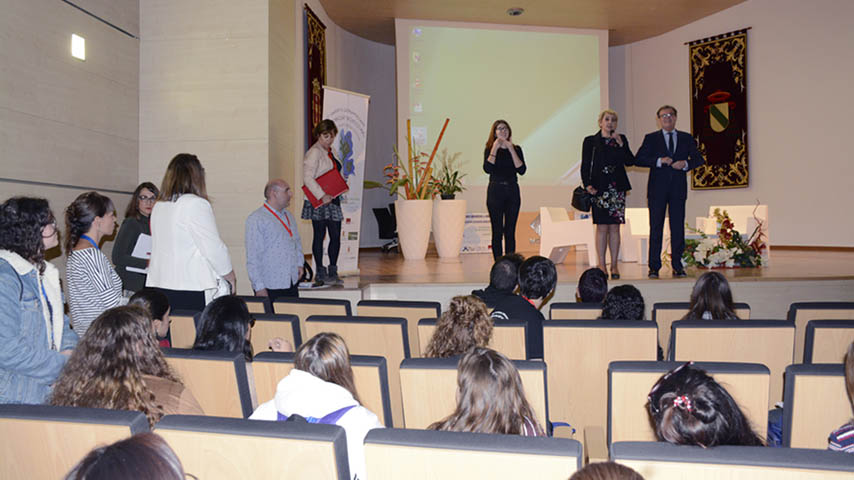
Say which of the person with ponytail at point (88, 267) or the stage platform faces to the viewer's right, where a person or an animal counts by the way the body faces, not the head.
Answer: the person with ponytail

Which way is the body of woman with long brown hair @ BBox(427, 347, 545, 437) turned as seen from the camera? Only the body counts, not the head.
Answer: away from the camera

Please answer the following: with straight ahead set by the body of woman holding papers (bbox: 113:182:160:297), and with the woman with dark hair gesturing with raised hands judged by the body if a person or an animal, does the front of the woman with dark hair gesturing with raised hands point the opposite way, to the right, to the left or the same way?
to the right

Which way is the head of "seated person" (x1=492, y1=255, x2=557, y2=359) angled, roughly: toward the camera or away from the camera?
away from the camera

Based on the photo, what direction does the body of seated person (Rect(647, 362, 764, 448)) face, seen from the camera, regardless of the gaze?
away from the camera

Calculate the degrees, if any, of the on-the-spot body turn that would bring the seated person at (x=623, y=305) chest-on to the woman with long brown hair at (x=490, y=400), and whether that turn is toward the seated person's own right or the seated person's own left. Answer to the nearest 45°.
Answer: approximately 180°

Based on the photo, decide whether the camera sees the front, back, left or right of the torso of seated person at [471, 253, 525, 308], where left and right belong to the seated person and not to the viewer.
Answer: back

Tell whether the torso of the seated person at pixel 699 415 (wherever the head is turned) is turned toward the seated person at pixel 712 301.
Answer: yes

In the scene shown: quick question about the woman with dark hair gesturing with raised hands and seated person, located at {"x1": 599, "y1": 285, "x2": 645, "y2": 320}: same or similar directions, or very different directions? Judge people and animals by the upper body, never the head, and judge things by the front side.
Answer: very different directions

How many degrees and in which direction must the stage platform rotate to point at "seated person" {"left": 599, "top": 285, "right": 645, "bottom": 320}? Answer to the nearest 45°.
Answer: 0° — it already faces them

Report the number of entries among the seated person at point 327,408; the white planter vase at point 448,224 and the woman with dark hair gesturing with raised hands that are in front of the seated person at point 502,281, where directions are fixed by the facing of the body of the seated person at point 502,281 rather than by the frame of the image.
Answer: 2
